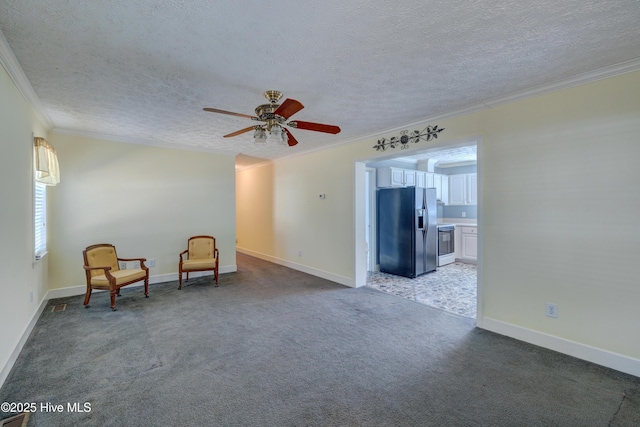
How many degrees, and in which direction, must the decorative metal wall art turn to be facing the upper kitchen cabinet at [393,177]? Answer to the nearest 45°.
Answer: approximately 135° to its right

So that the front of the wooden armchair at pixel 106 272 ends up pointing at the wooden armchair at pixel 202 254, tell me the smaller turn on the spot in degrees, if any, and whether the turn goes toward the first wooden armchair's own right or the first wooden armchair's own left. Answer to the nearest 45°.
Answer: approximately 45° to the first wooden armchair's own left

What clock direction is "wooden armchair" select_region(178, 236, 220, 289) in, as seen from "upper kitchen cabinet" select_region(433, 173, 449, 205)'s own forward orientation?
The wooden armchair is roughly at 3 o'clock from the upper kitchen cabinet.

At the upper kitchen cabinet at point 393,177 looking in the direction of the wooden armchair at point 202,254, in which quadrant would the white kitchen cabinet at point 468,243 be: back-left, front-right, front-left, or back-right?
back-right

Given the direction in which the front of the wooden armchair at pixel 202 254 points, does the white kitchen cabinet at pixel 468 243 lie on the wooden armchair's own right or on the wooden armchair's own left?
on the wooden armchair's own left
